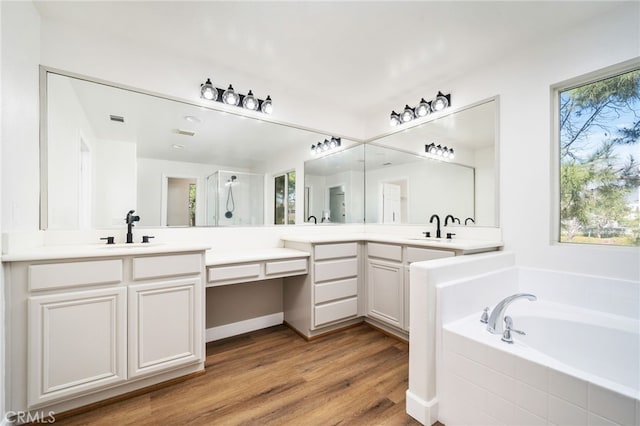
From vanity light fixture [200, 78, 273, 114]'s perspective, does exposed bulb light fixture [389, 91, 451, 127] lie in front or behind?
in front

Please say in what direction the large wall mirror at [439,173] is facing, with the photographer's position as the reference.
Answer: facing the viewer and to the left of the viewer

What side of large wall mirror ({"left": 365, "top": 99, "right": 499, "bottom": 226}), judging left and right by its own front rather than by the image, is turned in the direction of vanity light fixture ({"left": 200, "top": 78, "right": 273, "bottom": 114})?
front

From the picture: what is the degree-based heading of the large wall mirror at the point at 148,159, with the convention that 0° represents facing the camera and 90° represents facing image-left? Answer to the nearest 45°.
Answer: approximately 315°

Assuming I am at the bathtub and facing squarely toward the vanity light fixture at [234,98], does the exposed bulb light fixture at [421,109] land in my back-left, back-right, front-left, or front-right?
front-right

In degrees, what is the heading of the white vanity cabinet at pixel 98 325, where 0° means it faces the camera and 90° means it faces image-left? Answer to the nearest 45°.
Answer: approximately 315°

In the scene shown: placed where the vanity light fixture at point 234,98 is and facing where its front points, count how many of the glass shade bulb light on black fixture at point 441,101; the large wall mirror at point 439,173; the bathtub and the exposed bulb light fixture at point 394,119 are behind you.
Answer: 0

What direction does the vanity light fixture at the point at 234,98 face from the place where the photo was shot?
facing the viewer and to the right of the viewer

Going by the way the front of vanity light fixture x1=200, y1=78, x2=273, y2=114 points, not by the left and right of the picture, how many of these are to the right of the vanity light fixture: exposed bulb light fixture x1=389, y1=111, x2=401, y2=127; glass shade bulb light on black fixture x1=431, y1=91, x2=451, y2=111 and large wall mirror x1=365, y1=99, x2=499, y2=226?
0

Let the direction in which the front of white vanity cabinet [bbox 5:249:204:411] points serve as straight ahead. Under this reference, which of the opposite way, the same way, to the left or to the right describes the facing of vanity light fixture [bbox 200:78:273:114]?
the same way

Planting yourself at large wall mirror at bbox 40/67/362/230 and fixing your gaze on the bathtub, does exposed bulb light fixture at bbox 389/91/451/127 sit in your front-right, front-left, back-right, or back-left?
front-left
